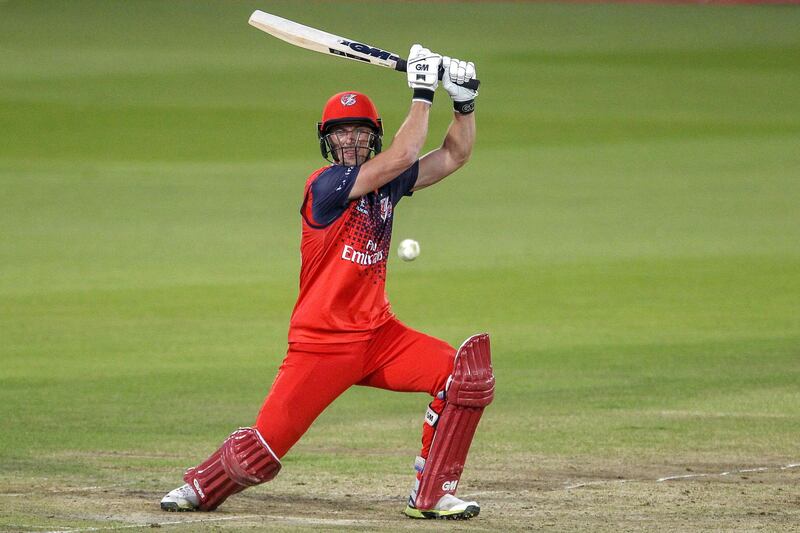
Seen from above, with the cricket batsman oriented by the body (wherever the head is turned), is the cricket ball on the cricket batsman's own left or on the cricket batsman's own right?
on the cricket batsman's own left

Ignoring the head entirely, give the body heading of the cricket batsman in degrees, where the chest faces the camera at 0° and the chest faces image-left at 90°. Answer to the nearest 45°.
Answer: approximately 315°
